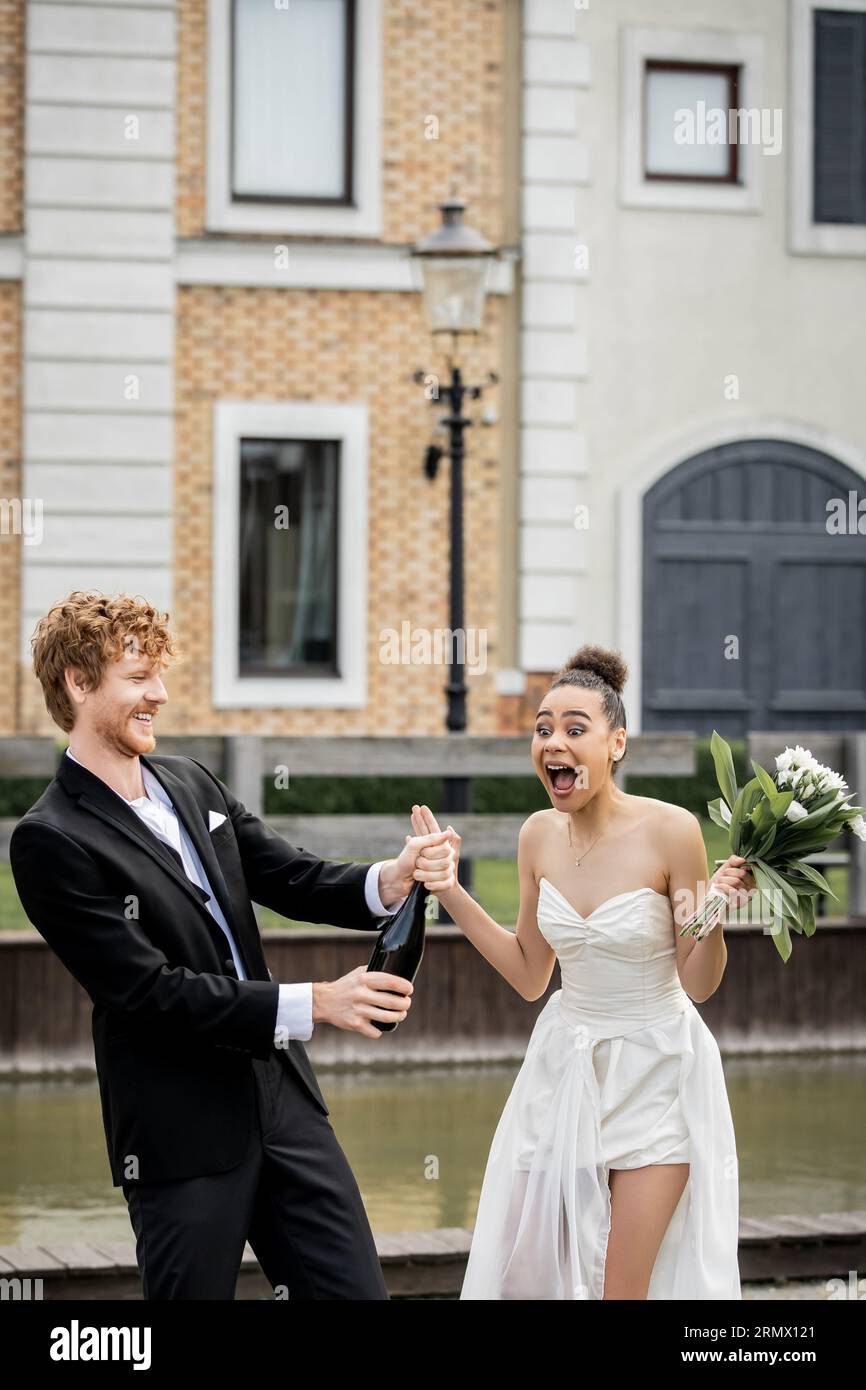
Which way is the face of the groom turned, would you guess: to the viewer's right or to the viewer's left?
to the viewer's right

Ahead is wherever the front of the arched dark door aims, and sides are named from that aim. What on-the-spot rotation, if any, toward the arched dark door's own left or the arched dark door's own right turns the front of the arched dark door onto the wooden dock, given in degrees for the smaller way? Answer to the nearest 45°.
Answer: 0° — it already faces it

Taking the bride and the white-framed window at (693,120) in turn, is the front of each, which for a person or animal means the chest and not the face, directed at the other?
no

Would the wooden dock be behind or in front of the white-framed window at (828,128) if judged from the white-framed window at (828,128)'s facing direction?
in front

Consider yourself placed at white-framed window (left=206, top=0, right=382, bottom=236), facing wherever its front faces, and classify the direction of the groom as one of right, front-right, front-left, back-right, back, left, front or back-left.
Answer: front

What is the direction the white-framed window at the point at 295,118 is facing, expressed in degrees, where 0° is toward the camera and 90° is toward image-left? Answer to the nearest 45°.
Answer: approximately 0°

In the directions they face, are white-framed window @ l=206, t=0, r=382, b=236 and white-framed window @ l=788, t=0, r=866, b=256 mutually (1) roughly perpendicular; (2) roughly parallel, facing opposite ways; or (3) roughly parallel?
roughly parallel

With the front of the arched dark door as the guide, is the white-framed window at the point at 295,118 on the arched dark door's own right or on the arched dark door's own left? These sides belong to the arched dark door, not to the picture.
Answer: on the arched dark door's own right

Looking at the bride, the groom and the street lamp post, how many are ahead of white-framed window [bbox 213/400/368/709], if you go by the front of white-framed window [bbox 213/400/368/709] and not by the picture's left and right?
3

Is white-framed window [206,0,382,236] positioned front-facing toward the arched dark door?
no

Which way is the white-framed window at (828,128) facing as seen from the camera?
toward the camera

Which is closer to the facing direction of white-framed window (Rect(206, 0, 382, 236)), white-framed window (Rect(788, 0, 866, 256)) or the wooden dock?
the wooden dock

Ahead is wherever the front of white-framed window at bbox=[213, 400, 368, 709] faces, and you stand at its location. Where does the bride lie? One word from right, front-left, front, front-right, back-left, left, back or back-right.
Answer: front

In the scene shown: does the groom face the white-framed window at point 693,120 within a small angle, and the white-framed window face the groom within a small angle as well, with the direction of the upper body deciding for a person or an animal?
no

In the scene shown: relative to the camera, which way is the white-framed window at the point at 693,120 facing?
toward the camera

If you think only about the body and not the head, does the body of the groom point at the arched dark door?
no

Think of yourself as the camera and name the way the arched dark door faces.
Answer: facing the viewer

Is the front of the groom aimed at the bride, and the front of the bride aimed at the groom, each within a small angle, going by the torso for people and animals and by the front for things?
no

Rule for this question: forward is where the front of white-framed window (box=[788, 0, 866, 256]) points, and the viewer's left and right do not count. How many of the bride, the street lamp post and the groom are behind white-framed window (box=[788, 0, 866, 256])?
0

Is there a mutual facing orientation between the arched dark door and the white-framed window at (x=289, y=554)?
no

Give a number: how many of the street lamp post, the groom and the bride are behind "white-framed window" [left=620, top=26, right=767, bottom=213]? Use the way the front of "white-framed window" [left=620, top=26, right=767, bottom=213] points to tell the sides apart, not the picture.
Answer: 0

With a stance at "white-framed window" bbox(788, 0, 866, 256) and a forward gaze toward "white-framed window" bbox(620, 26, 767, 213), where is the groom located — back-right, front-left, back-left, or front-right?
front-left
